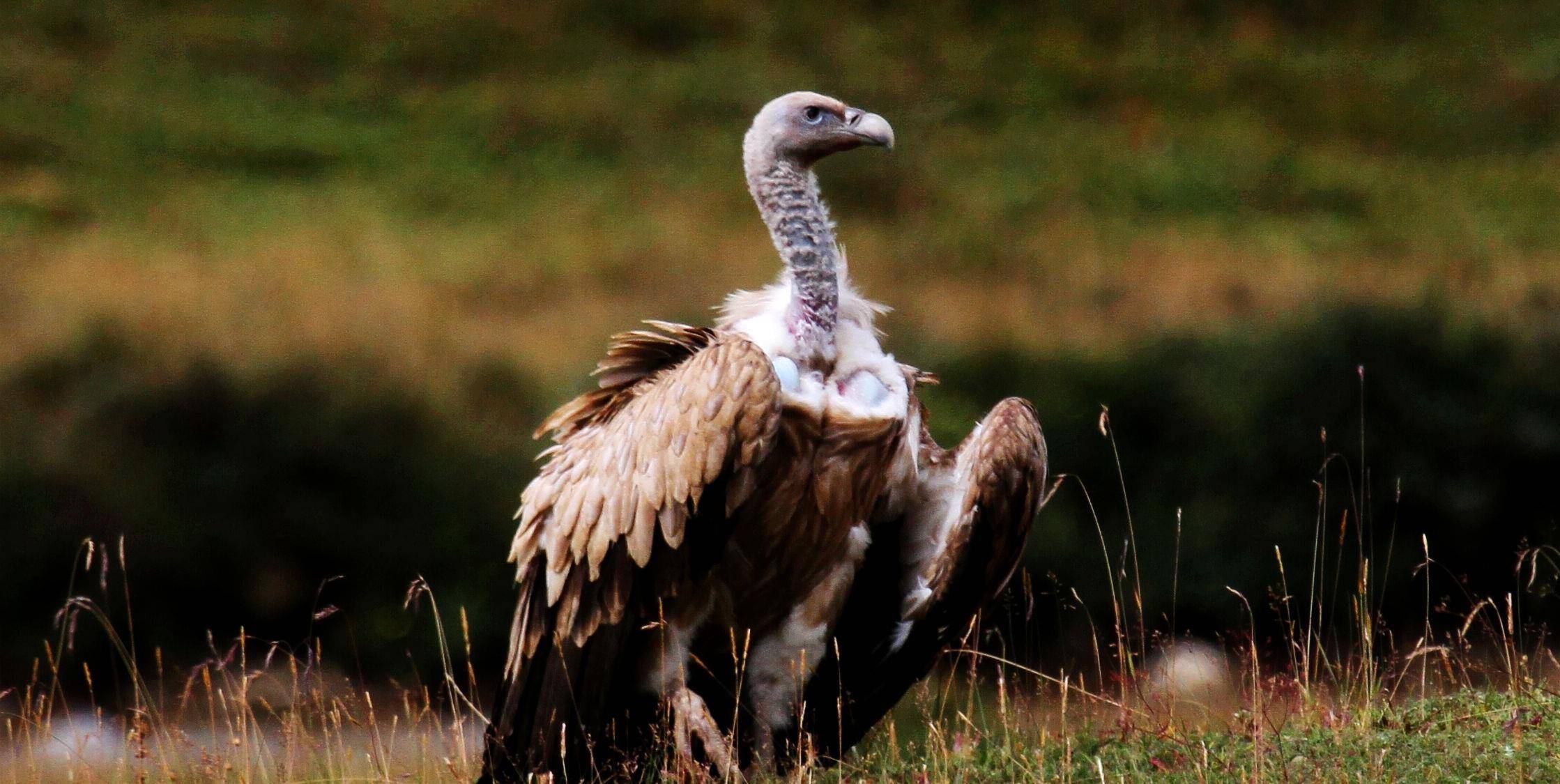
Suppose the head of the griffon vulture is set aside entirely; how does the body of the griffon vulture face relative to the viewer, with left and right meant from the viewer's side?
facing the viewer and to the right of the viewer
